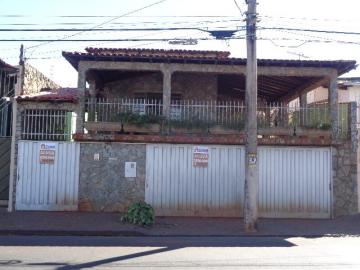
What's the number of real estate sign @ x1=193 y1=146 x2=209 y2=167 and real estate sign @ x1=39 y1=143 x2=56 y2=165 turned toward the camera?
2

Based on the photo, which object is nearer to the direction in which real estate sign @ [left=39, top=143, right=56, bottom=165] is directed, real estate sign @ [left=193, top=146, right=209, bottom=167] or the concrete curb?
the concrete curb

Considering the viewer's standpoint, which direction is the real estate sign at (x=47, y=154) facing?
facing the viewer

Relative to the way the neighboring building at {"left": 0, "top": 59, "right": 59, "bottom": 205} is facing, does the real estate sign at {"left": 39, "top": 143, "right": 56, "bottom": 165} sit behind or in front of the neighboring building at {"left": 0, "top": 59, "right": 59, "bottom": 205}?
in front

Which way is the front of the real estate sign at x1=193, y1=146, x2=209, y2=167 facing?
toward the camera

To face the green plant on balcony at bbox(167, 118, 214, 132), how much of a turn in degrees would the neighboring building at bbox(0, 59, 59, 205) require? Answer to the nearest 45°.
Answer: approximately 45° to its left

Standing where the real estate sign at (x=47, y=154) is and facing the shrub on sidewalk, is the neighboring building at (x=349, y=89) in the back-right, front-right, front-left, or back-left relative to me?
front-left

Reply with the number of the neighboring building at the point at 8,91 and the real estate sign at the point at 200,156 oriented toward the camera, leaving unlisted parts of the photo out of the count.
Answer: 2

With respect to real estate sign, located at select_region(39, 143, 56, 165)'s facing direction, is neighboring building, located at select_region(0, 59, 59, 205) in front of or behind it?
behind

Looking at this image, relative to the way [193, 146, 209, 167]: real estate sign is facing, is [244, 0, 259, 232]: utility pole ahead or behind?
ahead
